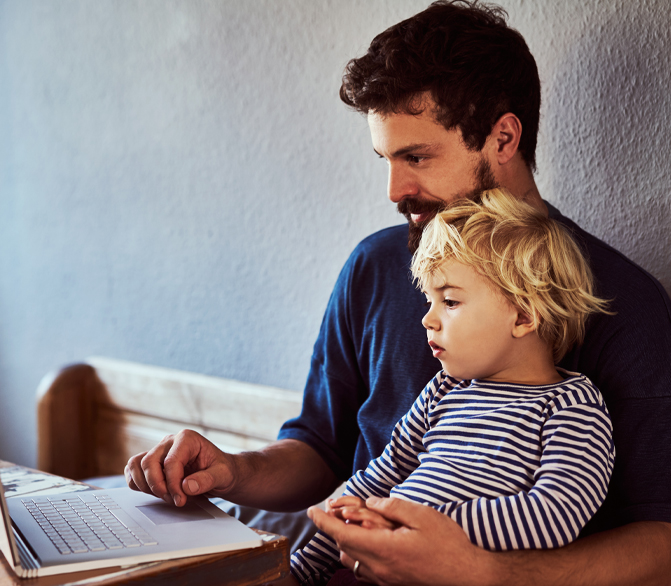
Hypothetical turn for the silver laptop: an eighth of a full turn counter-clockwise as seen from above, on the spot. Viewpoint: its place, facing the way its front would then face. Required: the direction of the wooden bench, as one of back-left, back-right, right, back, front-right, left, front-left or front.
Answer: front-left

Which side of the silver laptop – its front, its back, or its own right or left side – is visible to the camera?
right
